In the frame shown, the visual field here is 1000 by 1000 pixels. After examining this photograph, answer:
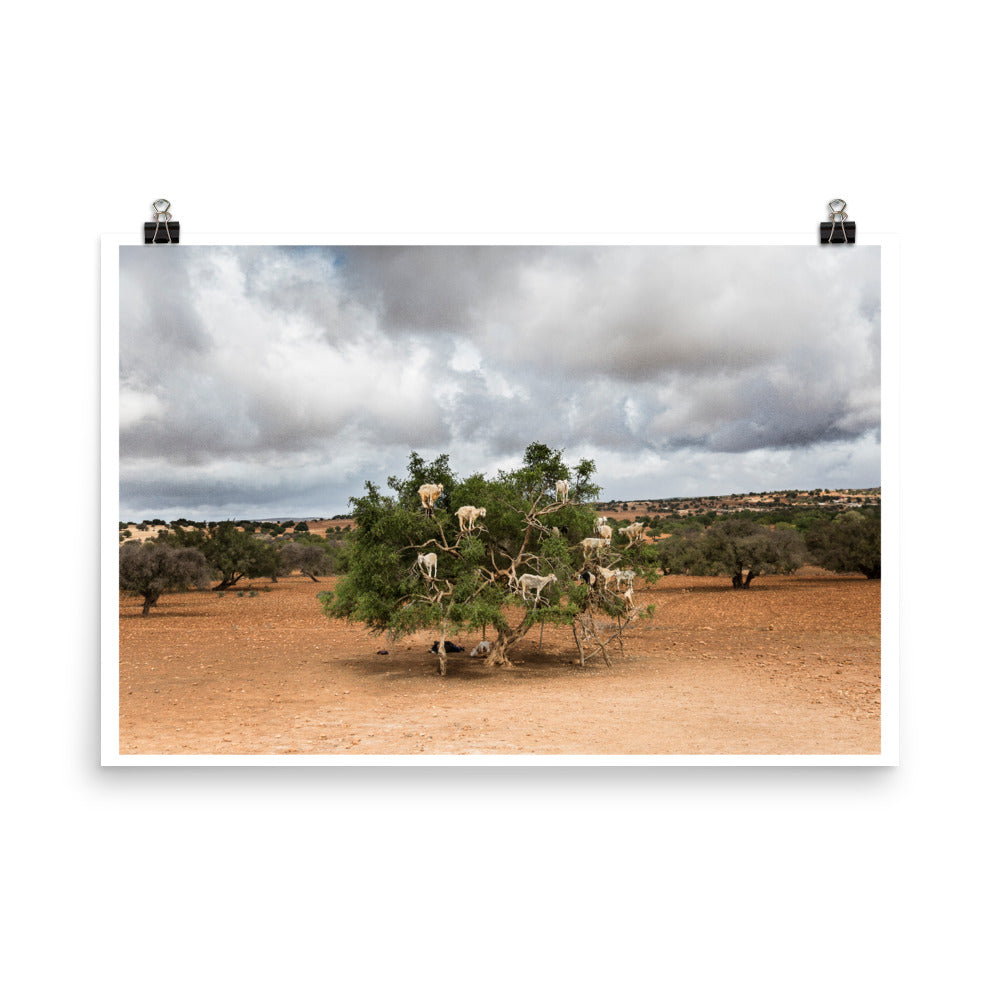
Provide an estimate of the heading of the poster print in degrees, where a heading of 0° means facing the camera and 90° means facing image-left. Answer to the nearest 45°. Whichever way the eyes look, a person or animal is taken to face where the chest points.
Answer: approximately 0°
